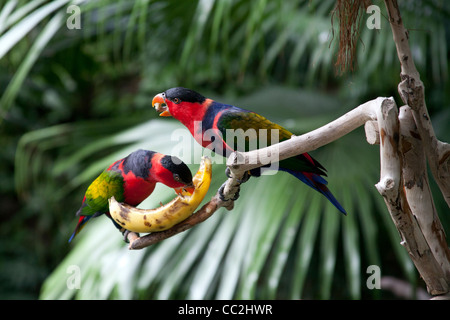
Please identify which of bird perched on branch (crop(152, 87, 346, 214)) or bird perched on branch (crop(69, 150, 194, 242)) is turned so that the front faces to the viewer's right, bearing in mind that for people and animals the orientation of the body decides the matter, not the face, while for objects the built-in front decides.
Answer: bird perched on branch (crop(69, 150, 194, 242))

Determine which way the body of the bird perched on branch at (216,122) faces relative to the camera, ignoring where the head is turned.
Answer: to the viewer's left

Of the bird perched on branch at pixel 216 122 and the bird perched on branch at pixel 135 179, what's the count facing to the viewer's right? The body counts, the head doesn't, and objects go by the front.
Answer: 1

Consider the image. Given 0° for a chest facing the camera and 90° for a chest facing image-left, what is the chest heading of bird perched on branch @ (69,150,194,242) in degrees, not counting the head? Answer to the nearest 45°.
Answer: approximately 270°

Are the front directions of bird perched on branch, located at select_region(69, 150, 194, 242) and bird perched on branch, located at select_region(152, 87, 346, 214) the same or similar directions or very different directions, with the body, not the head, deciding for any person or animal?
very different directions
